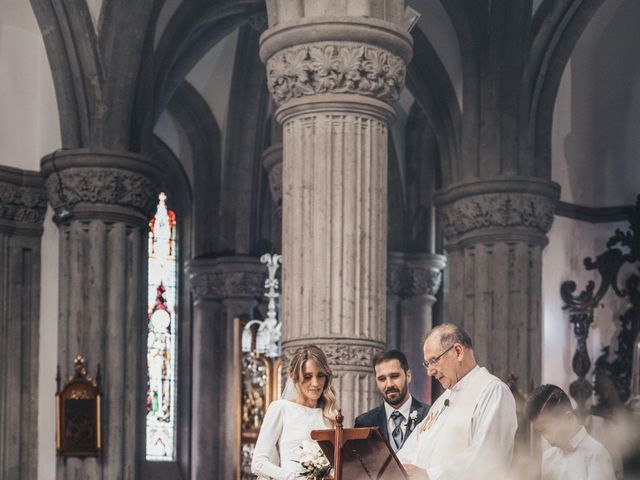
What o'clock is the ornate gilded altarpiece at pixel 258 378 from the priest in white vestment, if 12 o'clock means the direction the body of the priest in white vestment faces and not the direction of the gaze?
The ornate gilded altarpiece is roughly at 4 o'clock from the priest in white vestment.

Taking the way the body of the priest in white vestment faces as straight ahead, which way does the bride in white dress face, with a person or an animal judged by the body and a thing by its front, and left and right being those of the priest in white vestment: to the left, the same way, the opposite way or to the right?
to the left

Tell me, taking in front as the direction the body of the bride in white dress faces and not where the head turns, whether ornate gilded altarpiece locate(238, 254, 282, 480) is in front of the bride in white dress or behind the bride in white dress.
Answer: behind

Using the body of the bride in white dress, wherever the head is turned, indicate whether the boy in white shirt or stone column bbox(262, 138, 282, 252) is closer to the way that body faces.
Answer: the boy in white shirt

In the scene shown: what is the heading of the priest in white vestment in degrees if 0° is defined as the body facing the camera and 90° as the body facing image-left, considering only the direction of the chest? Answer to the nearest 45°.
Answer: approximately 45°

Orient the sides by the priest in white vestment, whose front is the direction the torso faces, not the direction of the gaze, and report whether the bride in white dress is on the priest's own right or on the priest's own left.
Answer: on the priest's own right
